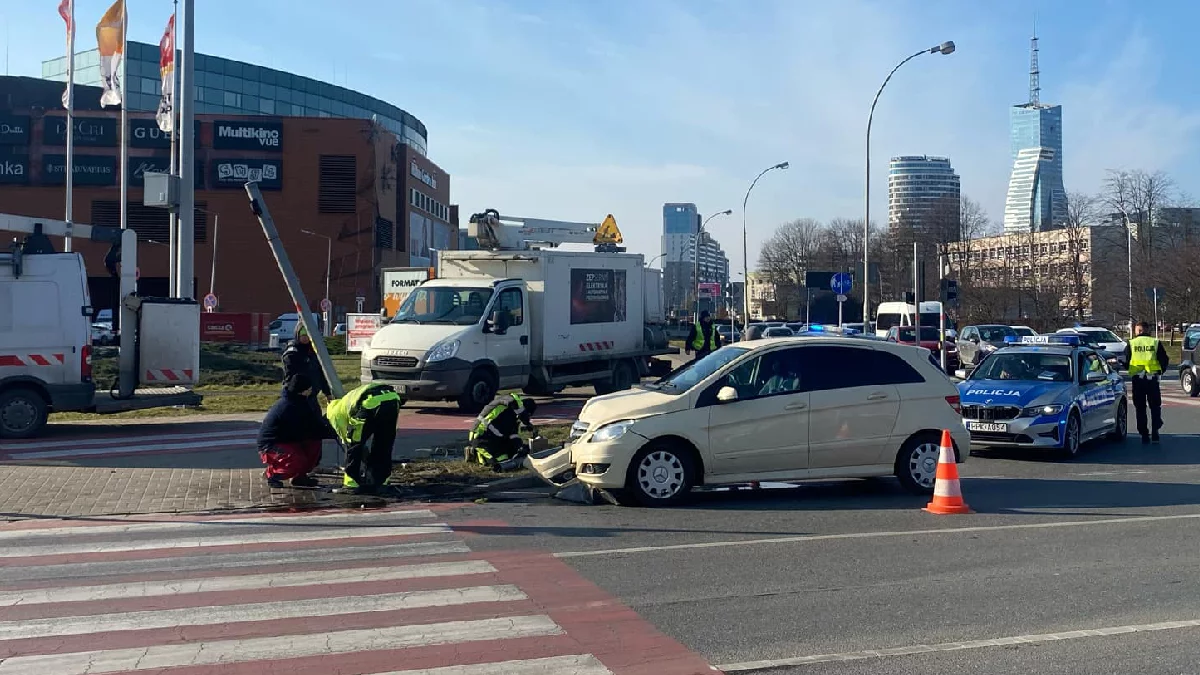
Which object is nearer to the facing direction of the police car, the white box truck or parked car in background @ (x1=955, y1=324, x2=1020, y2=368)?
the white box truck

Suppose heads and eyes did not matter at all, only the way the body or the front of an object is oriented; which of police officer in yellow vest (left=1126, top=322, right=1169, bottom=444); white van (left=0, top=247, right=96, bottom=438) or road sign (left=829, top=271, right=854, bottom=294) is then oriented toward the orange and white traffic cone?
the road sign

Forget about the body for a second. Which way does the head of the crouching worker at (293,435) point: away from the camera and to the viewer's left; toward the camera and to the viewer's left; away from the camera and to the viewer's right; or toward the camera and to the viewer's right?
away from the camera and to the viewer's right

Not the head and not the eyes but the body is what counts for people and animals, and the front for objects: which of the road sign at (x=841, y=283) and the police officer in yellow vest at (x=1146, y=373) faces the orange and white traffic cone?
the road sign

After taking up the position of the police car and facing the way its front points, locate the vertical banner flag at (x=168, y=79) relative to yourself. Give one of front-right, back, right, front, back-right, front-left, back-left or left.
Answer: front-right

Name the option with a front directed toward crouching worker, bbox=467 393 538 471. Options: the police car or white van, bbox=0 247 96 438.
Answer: the police car

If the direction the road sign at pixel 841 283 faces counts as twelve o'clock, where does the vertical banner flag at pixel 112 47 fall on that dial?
The vertical banner flag is roughly at 2 o'clock from the road sign.

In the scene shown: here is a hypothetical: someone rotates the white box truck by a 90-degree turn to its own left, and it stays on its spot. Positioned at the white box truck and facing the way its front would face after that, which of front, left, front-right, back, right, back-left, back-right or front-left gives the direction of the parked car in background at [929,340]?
left

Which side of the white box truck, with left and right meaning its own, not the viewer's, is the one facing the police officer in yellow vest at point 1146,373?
left
